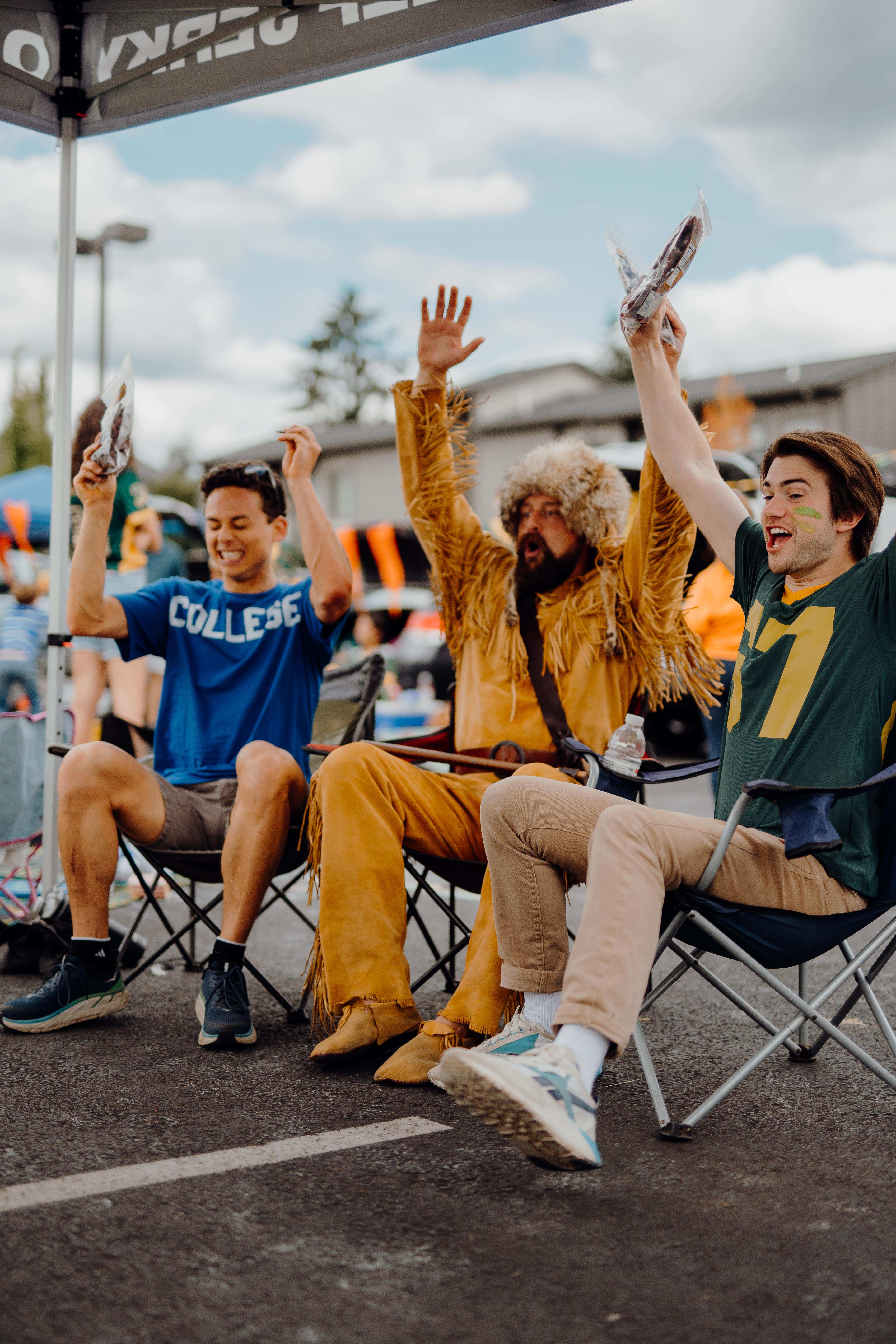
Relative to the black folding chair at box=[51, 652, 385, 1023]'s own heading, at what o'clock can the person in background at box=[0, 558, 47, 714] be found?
The person in background is roughly at 4 o'clock from the black folding chair.

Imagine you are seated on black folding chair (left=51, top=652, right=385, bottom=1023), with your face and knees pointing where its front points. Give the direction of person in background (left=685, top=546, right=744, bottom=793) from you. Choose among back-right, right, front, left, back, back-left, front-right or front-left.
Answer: back

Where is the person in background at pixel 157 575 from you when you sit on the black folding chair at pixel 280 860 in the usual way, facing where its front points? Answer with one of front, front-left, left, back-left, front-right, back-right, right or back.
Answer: back-right

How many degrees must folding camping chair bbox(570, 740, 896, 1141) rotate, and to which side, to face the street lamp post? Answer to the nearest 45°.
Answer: approximately 90° to its right

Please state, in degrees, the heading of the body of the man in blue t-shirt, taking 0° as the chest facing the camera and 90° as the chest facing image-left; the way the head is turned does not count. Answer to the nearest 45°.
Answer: approximately 45°

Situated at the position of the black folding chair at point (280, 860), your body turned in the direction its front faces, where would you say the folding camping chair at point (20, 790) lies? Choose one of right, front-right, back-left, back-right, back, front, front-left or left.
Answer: right

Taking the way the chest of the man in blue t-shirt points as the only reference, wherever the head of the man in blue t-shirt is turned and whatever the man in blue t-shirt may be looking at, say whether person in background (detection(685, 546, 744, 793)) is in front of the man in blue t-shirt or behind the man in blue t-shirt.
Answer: behind

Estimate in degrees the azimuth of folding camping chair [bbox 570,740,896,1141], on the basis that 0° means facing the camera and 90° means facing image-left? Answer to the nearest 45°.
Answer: approximately 45°

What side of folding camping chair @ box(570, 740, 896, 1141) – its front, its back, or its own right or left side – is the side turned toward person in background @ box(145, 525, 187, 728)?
right

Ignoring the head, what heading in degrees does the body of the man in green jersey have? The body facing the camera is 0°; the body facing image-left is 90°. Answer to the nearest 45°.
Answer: approximately 45°
